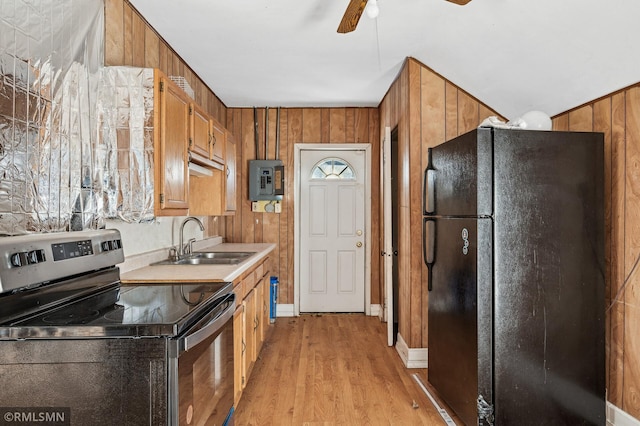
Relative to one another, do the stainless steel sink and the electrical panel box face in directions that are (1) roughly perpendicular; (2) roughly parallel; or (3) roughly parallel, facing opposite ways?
roughly perpendicular

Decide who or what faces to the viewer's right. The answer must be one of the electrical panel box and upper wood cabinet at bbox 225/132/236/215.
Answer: the upper wood cabinet

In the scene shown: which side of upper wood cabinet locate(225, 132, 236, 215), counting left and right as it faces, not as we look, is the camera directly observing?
right

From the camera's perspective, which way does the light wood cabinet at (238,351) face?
to the viewer's right

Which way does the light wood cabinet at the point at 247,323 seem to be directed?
to the viewer's right

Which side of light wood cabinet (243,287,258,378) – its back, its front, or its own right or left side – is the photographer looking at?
right

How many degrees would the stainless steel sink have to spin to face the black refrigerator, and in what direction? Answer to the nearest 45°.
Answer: approximately 45° to its right

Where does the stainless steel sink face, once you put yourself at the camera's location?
facing to the right of the viewer

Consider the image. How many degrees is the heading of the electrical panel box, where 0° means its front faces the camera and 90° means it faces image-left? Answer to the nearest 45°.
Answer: approximately 0°
